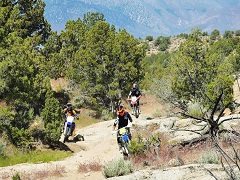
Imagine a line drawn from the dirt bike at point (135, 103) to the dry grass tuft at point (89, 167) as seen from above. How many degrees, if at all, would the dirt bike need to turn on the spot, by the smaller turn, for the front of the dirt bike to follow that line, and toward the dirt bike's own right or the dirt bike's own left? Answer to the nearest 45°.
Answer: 0° — it already faces it

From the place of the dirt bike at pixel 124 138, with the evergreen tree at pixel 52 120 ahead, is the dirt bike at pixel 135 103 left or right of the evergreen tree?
right

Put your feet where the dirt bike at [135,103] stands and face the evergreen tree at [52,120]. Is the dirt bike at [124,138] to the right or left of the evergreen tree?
left

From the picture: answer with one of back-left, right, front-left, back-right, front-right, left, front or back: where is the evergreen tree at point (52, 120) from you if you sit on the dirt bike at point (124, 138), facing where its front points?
back-right

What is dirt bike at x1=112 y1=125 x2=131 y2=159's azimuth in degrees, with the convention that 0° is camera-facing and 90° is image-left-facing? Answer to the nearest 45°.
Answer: approximately 0°

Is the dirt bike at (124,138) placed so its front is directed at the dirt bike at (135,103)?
no

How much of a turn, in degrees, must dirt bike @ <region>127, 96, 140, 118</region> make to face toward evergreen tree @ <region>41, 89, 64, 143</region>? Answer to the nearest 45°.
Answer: approximately 45° to its right

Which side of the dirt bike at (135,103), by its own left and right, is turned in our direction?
front

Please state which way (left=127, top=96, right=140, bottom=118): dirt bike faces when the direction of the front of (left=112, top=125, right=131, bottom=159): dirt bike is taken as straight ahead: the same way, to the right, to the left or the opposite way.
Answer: the same way

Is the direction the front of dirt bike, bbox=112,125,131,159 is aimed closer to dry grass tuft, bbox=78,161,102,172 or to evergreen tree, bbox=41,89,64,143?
the dry grass tuft

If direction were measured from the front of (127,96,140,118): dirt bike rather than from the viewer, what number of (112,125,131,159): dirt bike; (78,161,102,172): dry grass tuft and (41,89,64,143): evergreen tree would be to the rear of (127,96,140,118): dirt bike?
0

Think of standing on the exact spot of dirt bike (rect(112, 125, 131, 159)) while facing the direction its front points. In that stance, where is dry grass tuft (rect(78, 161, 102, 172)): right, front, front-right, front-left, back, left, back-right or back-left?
right

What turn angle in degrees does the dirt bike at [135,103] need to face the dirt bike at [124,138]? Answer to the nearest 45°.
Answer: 0° — it already faces it

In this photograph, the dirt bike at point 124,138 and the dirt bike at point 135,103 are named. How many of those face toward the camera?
2

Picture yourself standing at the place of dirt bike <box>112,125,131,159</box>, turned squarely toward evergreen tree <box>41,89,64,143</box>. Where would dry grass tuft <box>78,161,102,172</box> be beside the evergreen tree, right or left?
left
